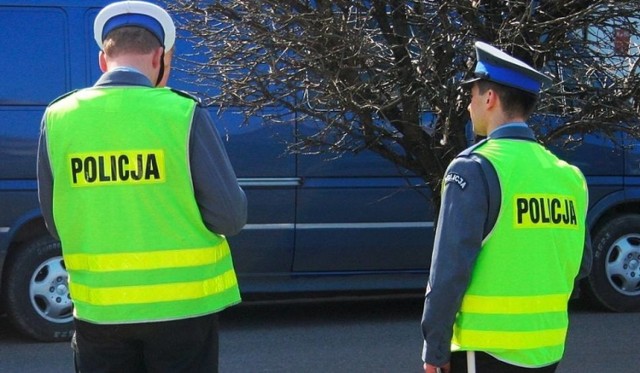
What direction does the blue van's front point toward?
to the viewer's right

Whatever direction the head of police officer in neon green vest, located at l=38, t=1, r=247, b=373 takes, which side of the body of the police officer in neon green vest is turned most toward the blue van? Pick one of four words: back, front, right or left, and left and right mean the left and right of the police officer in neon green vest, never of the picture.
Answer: front

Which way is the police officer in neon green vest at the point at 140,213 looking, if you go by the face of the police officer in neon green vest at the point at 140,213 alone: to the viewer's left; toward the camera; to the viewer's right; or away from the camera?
away from the camera

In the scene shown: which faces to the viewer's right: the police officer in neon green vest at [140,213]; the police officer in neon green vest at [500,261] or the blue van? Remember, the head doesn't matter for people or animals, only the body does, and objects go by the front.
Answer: the blue van

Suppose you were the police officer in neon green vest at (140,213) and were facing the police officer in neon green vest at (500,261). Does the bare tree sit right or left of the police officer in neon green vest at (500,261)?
left

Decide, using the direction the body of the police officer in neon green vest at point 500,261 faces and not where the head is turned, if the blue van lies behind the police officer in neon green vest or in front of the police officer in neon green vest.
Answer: in front

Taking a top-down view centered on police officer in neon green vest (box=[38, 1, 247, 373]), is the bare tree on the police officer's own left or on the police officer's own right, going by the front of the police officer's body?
on the police officer's own right

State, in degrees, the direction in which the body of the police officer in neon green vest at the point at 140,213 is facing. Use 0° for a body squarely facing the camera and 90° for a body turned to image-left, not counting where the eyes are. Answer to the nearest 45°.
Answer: approximately 180°

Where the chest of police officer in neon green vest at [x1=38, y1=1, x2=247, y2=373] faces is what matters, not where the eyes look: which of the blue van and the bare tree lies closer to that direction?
the blue van

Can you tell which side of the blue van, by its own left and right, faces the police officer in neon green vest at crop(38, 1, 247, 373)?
right

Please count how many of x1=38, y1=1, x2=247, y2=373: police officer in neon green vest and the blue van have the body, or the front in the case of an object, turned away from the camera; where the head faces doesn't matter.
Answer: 1

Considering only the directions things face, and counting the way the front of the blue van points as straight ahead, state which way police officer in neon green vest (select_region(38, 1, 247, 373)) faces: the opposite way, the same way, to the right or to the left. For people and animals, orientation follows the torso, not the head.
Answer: to the left

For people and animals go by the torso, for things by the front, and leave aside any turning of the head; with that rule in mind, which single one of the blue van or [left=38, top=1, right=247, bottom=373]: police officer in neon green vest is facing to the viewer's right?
the blue van
